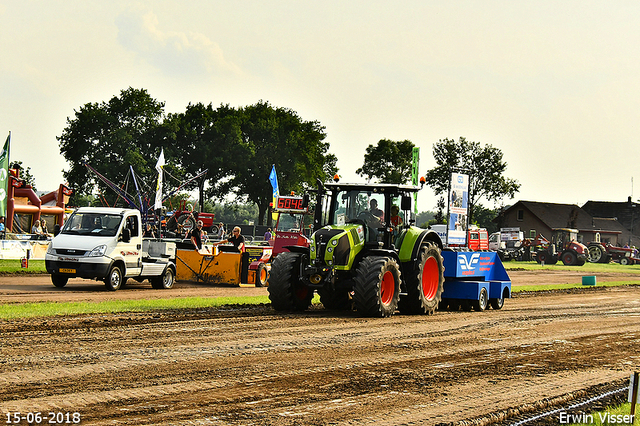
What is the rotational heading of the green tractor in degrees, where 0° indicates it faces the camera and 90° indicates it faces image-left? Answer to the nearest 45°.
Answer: approximately 45°

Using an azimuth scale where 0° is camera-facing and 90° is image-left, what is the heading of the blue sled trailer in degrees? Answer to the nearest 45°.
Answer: approximately 45°

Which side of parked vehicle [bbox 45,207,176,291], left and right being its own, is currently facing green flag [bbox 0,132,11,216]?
right

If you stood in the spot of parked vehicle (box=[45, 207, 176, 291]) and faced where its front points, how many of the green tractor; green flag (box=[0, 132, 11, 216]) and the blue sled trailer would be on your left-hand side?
2

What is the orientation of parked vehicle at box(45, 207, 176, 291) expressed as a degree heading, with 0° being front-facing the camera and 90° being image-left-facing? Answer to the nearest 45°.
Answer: approximately 45°

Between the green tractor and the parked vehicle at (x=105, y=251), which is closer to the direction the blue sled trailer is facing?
the green tractor
